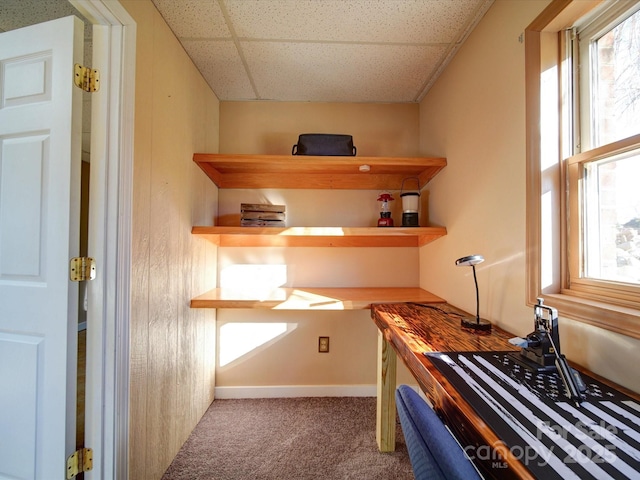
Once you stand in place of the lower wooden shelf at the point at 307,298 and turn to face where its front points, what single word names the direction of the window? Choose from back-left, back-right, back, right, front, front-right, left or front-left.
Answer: front-left

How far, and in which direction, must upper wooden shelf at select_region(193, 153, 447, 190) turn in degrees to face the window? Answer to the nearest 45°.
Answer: approximately 45° to its left

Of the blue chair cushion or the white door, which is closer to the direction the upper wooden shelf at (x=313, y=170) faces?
the blue chair cushion

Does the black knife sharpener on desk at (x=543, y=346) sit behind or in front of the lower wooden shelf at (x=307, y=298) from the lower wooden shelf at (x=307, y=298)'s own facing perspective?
in front

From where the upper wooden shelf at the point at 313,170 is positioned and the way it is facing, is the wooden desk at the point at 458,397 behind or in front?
in front

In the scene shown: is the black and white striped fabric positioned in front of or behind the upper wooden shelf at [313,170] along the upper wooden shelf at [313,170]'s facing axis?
in front

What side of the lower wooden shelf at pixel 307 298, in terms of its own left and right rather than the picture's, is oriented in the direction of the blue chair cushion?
front

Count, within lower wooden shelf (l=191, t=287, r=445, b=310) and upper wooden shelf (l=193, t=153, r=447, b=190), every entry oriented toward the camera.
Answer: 2
